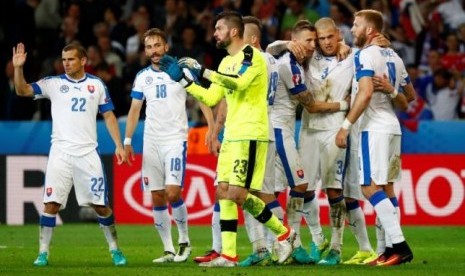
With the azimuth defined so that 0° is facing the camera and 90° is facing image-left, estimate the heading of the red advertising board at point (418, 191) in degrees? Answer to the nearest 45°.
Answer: approximately 0°

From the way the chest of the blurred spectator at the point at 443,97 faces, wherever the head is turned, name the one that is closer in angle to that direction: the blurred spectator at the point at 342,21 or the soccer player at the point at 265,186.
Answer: the soccer player
